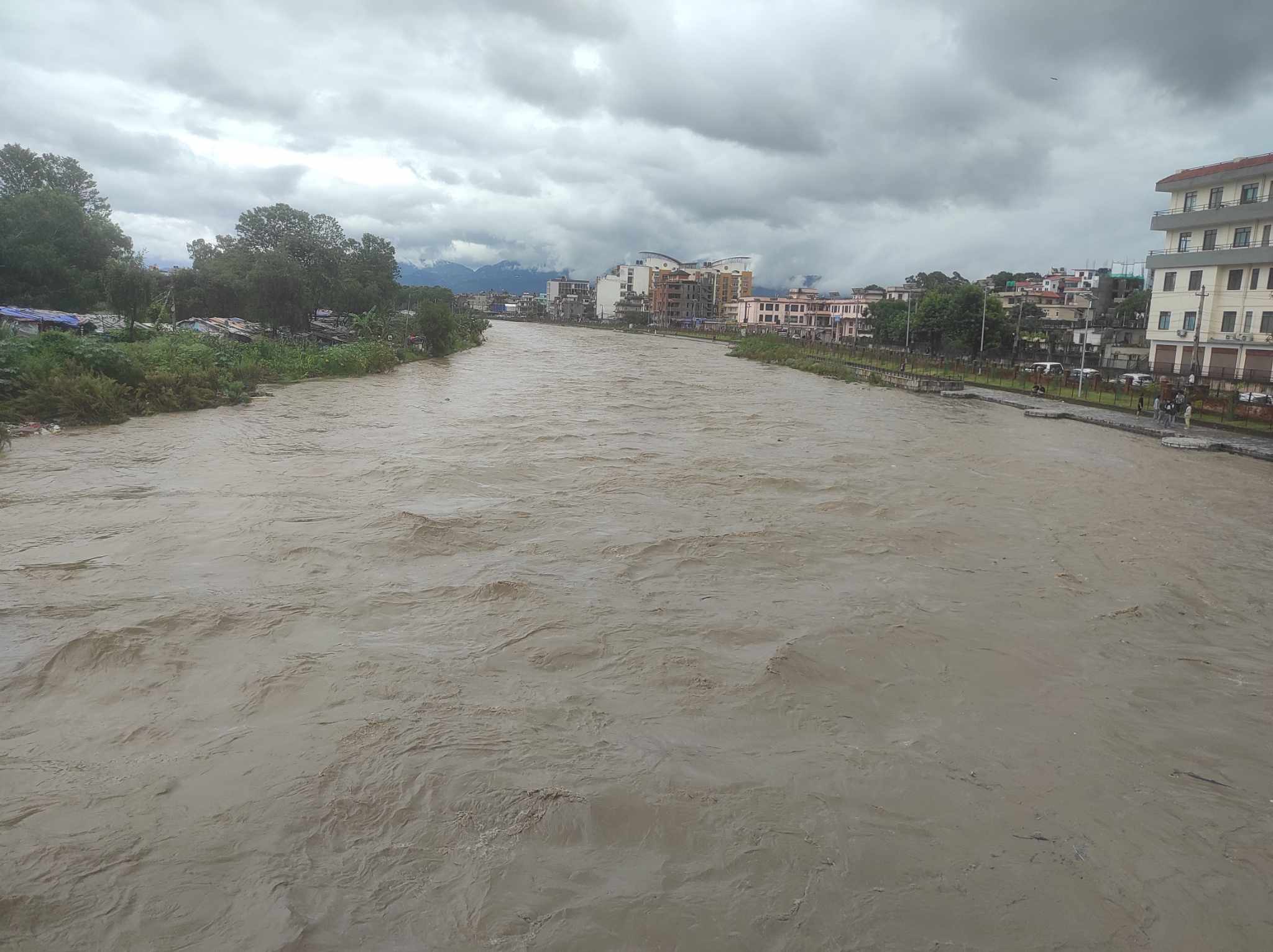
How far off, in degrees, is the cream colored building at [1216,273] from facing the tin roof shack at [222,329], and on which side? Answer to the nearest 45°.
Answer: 0° — it already faces it

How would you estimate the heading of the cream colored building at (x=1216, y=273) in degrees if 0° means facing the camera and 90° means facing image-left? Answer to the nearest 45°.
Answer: approximately 45°

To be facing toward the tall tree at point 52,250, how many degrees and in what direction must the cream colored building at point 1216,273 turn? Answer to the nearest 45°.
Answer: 0° — it already faces it

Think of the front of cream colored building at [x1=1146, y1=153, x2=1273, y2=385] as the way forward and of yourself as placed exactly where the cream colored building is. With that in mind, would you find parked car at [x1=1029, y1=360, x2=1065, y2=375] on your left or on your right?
on your right

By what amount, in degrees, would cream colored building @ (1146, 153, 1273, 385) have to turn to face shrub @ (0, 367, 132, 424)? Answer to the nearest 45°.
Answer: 0° — it already faces it

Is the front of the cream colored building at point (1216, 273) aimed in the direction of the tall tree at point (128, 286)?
yes
